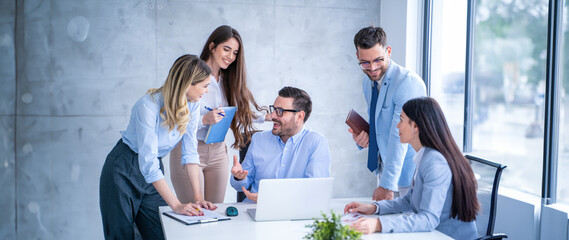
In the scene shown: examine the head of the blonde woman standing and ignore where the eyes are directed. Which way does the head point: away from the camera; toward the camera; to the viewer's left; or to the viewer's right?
to the viewer's right

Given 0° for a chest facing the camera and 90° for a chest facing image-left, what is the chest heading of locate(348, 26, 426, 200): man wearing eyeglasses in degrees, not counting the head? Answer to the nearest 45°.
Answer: approximately 45°

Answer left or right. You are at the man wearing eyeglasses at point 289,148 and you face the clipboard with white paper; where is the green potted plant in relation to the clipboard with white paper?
left

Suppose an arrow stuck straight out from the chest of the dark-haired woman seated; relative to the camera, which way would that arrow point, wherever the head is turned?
to the viewer's left

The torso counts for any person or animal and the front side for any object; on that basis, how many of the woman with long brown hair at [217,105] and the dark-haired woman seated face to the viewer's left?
1

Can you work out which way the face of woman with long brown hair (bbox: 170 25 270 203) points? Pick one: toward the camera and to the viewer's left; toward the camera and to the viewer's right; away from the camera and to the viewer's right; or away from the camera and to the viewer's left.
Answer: toward the camera and to the viewer's right

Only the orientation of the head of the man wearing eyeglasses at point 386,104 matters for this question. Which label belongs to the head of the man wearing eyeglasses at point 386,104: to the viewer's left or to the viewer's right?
to the viewer's left
